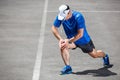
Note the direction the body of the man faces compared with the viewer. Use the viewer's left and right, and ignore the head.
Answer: facing the viewer and to the left of the viewer
